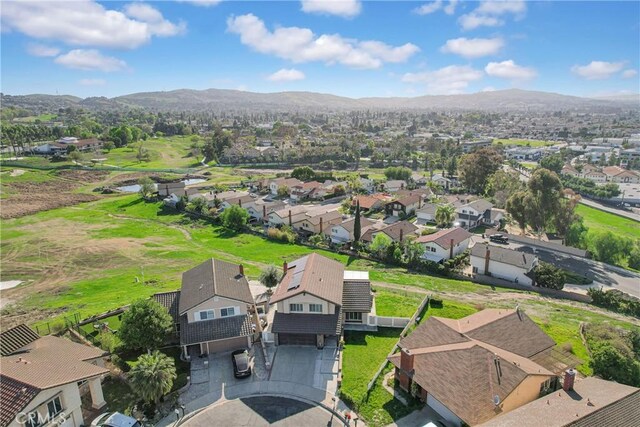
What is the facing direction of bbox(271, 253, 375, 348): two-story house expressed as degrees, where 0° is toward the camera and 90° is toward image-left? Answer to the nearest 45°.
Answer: approximately 0°

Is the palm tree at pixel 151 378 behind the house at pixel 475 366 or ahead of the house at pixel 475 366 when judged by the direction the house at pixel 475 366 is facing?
ahead

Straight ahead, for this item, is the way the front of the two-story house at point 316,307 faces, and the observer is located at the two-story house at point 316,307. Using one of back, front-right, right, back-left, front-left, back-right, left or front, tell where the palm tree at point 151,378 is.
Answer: front-right

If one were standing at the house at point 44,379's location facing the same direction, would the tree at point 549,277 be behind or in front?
in front

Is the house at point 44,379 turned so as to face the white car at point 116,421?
yes

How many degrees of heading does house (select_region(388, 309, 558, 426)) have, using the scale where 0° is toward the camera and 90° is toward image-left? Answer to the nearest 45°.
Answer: approximately 45°

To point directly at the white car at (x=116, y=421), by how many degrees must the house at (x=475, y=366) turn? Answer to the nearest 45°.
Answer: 0° — it already faces it

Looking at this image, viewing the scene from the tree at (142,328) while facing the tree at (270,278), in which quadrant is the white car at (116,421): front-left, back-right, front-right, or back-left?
back-right

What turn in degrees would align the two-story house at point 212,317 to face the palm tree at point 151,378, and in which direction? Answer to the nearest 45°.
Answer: approximately 45° to its right
